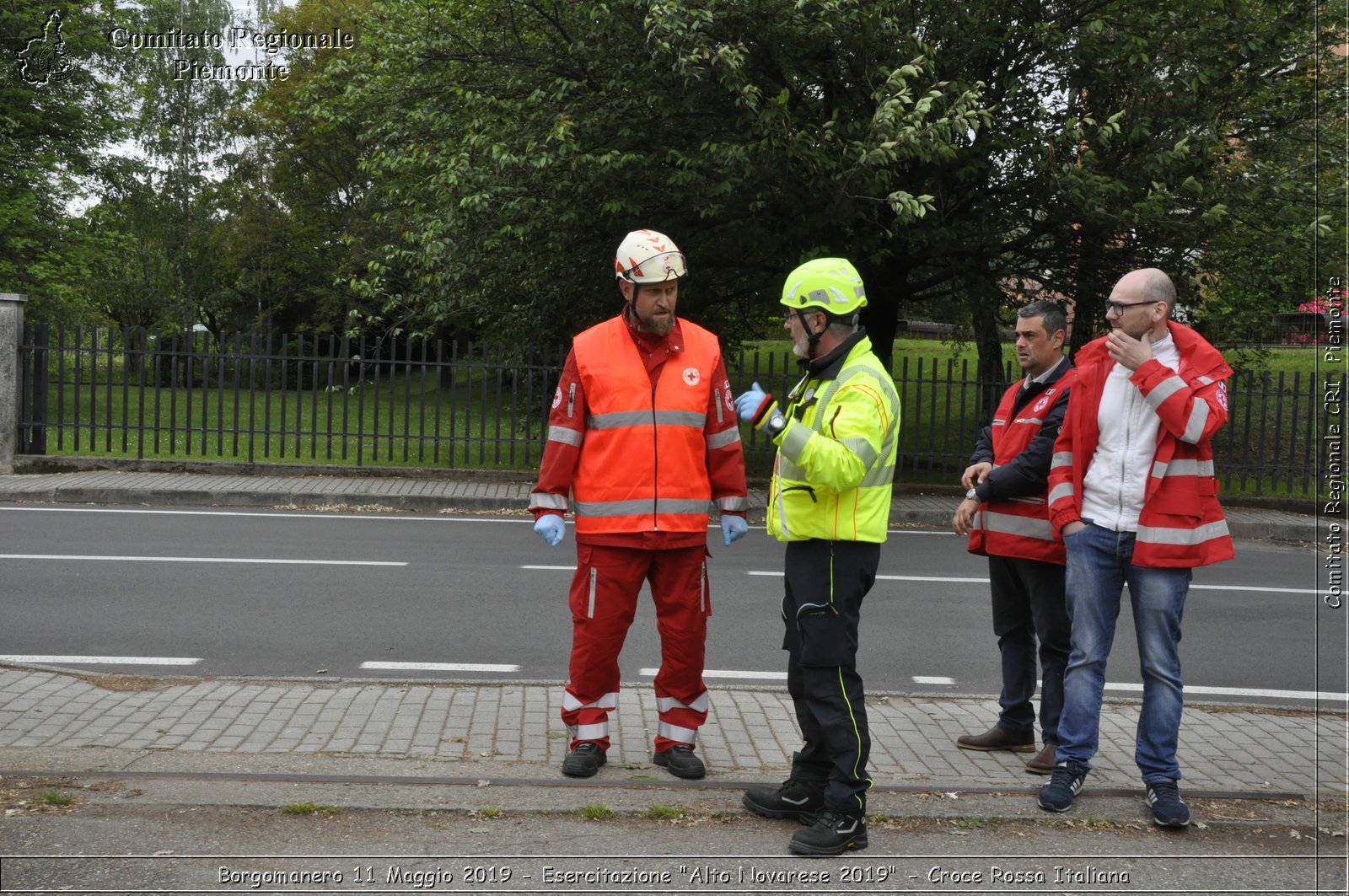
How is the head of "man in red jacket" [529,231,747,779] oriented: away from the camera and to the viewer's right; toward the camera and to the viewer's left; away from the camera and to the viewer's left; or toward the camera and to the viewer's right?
toward the camera and to the viewer's right

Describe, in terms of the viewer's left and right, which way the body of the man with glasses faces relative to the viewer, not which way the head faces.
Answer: facing the viewer and to the left of the viewer

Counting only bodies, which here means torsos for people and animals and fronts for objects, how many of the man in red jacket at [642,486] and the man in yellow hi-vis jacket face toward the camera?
1

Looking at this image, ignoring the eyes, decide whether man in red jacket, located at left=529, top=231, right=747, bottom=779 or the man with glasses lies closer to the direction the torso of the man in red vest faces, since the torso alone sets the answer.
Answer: the man in red jacket

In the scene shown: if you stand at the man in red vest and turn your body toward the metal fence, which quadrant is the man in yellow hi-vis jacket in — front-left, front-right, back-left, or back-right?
back-left

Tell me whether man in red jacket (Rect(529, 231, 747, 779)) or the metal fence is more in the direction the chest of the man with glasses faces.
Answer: the man in red jacket

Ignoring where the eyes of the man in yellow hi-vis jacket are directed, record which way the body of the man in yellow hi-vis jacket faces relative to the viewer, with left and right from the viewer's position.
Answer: facing to the left of the viewer

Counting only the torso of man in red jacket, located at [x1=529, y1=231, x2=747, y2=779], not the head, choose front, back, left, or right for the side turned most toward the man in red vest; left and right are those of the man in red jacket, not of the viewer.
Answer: left

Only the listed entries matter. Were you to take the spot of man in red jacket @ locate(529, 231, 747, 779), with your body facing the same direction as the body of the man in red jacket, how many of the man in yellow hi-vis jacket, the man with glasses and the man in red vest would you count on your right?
0

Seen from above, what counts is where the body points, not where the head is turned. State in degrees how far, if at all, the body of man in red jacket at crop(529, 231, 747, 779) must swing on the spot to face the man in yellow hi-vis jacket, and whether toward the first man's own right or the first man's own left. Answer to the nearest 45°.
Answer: approximately 45° to the first man's own left

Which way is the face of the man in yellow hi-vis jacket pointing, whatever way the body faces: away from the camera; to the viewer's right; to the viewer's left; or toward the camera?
to the viewer's left

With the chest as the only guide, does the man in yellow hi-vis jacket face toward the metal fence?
no

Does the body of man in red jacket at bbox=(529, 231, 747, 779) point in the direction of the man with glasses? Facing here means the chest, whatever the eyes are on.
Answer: no

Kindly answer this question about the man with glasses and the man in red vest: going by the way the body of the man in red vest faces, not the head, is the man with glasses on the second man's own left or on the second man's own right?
on the second man's own left

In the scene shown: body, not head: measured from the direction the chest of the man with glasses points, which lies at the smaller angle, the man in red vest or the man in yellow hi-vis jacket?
the man in yellow hi-vis jacket

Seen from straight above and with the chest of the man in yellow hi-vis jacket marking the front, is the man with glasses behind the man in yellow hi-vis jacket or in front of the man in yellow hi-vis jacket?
behind

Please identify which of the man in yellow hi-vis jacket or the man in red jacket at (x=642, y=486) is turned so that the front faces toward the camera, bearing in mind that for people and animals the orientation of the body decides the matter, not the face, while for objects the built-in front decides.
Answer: the man in red jacket

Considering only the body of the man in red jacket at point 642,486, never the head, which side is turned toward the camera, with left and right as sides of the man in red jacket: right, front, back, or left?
front

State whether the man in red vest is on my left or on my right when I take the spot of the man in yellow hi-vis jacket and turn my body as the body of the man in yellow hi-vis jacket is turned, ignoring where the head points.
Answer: on my right
